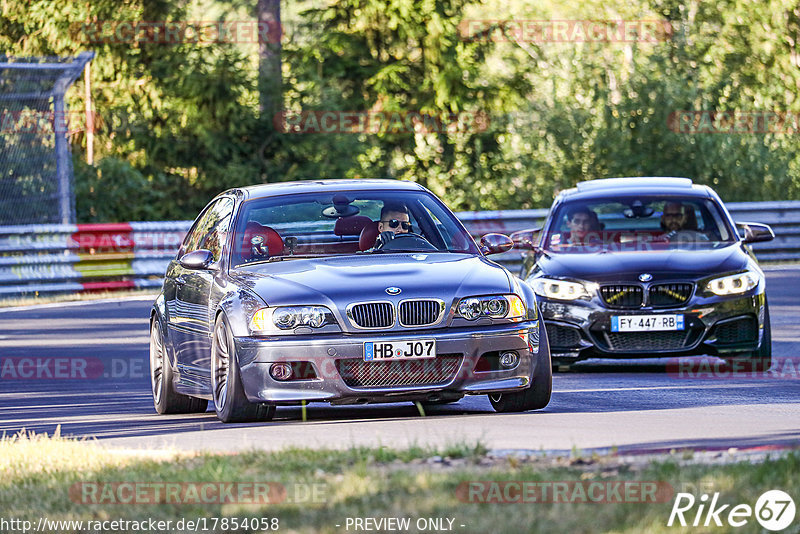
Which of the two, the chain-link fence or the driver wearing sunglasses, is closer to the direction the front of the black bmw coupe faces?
the driver wearing sunglasses

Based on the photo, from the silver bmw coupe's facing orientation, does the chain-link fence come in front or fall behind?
behind

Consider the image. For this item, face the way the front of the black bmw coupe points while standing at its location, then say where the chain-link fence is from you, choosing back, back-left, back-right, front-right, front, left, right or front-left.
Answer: back-right

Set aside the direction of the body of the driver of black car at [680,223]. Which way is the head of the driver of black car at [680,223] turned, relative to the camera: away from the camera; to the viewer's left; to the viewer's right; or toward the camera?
toward the camera

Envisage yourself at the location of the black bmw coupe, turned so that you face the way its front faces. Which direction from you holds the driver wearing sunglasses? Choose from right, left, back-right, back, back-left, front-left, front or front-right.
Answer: front-right

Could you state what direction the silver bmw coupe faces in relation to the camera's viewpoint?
facing the viewer and to the right of the viewer

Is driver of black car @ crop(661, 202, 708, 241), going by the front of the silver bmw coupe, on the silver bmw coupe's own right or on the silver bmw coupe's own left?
on the silver bmw coupe's own left

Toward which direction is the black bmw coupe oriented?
toward the camera

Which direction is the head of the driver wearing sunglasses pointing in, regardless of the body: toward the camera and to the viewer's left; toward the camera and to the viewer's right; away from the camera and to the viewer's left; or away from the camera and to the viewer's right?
toward the camera and to the viewer's right
